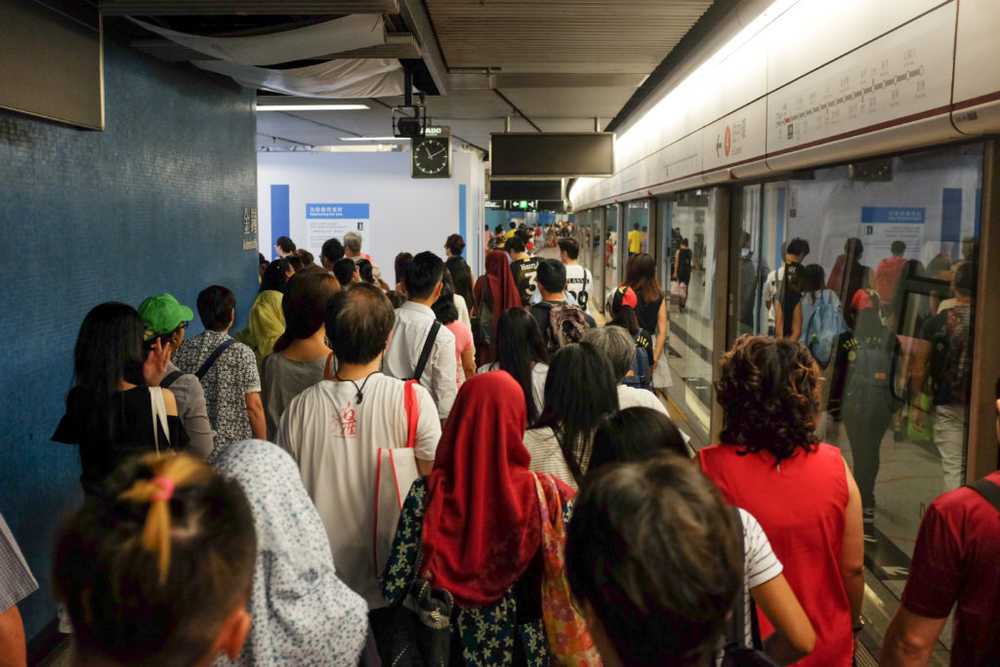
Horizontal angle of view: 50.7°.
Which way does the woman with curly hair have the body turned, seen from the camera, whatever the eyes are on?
away from the camera

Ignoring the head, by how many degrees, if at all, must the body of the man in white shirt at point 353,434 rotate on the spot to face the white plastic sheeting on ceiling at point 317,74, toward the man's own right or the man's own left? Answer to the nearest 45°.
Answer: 0° — they already face it

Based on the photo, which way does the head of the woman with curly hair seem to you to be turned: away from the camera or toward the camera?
away from the camera

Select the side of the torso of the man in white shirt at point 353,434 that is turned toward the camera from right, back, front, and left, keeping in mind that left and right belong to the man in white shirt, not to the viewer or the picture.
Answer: back

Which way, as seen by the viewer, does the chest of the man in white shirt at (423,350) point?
away from the camera

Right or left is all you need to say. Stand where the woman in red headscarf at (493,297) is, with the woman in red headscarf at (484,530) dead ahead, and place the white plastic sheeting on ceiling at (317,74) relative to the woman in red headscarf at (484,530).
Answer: right

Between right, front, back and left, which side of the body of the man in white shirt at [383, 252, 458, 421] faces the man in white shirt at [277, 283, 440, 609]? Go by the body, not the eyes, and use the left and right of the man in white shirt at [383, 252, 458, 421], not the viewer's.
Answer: back

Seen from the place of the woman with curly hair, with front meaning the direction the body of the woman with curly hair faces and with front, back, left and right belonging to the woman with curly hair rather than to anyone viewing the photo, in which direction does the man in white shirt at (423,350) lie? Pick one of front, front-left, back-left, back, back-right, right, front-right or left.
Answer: front-left

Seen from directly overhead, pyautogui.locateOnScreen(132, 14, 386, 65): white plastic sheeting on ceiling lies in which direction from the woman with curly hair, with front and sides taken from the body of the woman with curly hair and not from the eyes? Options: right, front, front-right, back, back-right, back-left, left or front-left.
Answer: front-left

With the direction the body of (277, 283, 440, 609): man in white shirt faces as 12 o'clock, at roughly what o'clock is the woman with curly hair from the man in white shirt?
The woman with curly hair is roughly at 4 o'clock from the man in white shirt.

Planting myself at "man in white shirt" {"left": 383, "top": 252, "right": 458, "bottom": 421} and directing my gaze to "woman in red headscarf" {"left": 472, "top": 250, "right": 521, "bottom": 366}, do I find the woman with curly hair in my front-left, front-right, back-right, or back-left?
back-right

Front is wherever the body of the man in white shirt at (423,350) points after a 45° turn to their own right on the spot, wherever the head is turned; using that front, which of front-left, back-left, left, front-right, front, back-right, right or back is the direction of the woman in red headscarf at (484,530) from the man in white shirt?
back-right

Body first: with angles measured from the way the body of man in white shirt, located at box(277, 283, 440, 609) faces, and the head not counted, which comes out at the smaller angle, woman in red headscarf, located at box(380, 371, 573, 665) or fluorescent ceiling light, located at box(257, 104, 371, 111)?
the fluorescent ceiling light

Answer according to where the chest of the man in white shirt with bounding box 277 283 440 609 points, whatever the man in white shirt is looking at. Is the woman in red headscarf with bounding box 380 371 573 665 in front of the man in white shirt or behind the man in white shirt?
behind
